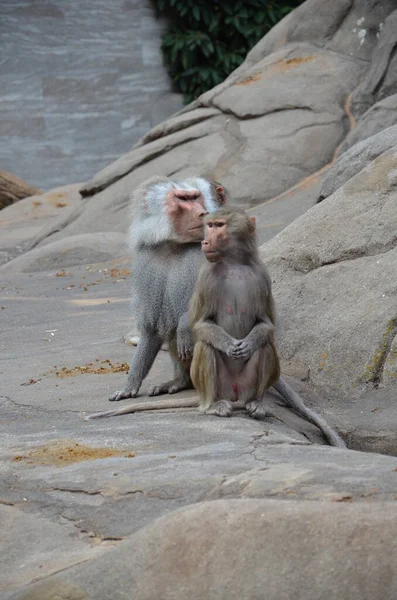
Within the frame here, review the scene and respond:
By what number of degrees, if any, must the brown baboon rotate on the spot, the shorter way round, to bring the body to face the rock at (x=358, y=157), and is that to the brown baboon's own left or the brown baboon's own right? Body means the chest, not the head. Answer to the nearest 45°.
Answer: approximately 180°

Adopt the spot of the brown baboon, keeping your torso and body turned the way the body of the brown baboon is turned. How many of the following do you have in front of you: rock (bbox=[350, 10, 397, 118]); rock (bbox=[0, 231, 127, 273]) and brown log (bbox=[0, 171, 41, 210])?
0

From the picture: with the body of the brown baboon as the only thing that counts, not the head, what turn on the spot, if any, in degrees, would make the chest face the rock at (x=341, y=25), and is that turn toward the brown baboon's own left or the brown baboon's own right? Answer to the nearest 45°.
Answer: approximately 180°

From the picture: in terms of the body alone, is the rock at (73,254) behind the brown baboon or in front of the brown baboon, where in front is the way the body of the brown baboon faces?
behind

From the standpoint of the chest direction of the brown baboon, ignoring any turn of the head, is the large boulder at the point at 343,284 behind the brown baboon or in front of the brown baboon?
behind

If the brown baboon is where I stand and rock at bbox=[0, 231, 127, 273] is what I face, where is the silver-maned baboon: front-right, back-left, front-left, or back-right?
front-left

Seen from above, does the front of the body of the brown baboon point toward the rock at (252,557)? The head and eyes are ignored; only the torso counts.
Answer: yes

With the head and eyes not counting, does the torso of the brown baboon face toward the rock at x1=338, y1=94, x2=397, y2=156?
no

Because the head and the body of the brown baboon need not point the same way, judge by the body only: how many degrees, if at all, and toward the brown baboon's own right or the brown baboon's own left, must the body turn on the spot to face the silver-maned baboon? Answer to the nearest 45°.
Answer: approximately 135° to the brown baboon's own right

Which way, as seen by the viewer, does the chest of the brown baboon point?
toward the camera

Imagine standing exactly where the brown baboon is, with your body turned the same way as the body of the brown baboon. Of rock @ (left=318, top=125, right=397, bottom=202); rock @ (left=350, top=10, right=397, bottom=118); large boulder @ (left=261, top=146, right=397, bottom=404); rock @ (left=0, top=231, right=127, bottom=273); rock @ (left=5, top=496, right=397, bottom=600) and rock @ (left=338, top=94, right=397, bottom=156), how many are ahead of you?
1

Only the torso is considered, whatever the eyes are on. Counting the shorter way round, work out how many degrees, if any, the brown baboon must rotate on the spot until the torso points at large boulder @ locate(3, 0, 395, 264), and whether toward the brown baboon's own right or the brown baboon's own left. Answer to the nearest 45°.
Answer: approximately 180°

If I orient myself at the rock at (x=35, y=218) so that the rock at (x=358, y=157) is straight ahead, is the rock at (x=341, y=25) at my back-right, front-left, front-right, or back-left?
front-left

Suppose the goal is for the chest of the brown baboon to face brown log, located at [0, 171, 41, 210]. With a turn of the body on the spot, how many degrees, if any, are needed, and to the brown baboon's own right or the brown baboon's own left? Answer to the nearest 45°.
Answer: approximately 180°
